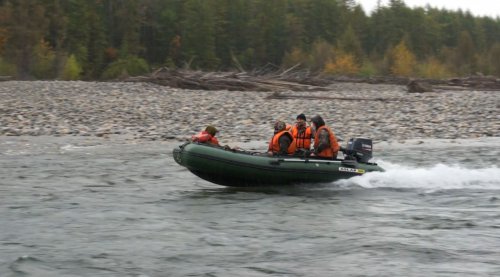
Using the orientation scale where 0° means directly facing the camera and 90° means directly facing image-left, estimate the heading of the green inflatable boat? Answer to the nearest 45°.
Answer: approximately 90°

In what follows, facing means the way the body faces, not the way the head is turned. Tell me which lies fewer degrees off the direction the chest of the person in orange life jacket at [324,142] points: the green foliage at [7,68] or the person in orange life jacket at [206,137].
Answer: the person in orange life jacket

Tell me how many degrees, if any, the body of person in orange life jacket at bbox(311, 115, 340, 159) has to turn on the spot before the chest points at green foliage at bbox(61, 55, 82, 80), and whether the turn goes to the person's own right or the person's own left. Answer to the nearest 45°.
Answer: approximately 45° to the person's own right

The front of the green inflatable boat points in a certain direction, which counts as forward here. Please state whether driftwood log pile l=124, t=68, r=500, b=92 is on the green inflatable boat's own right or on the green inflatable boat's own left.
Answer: on the green inflatable boat's own right

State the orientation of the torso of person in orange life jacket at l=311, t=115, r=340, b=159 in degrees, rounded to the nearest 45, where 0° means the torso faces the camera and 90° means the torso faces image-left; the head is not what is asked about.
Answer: approximately 90°

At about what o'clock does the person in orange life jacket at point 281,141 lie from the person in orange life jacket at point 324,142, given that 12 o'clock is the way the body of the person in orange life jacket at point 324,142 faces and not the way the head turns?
the person in orange life jacket at point 281,141 is roughly at 12 o'clock from the person in orange life jacket at point 324,142.
